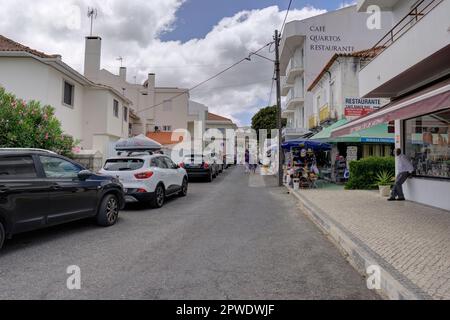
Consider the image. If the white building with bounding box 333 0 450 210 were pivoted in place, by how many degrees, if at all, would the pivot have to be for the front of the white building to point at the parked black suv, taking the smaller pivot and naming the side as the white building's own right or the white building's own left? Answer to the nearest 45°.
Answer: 0° — it already faces it

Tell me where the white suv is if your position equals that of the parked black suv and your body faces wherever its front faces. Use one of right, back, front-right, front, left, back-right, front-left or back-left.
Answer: front

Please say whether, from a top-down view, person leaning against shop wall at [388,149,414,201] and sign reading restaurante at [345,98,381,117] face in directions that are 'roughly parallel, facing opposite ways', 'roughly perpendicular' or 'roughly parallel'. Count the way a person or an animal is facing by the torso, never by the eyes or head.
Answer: roughly perpendicular

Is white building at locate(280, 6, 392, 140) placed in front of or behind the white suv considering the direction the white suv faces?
in front

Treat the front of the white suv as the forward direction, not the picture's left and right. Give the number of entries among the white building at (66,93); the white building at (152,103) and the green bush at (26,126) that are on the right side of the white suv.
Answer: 0

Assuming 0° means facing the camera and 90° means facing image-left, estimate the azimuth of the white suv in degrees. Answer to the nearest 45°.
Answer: approximately 225°

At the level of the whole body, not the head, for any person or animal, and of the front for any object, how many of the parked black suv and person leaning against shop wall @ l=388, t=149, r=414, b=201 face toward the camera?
0

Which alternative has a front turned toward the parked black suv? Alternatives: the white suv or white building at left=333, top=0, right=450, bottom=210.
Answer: the white building

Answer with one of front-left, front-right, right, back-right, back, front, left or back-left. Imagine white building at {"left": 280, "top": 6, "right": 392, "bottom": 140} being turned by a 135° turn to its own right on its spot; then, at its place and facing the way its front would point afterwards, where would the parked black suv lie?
back

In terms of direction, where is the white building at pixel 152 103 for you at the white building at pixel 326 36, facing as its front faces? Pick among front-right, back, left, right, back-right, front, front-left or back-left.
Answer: front-right

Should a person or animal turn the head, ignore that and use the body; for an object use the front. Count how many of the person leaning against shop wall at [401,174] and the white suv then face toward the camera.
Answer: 0

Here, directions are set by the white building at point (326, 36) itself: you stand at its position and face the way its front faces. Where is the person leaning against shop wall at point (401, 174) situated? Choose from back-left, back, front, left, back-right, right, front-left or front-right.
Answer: front-left
